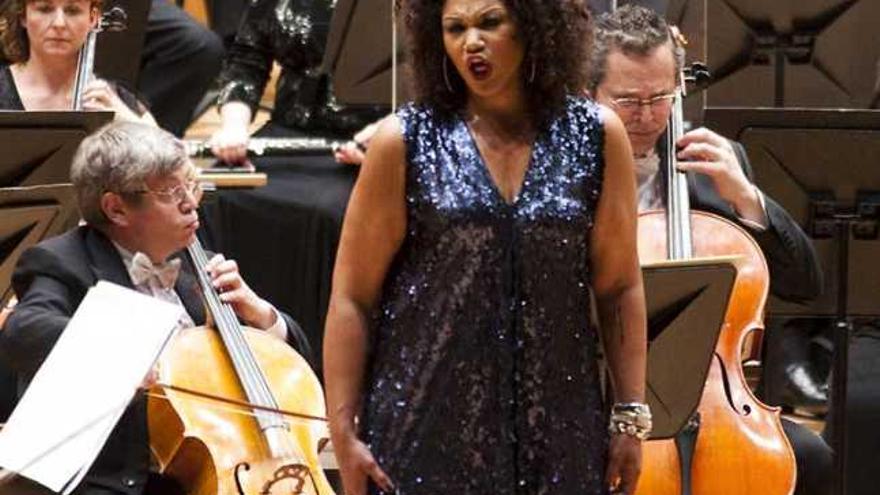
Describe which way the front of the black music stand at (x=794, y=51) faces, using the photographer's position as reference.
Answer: facing away from the viewer

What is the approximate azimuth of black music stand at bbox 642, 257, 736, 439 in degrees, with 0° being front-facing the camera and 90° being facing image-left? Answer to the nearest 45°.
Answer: approximately 180°

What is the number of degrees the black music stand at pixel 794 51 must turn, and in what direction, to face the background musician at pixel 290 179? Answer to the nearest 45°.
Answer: approximately 90° to its left

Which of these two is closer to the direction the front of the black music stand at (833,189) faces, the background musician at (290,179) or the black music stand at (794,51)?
the black music stand

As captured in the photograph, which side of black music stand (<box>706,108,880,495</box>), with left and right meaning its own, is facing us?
back

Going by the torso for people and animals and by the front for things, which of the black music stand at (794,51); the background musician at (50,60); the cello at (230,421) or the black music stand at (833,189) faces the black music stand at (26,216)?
the background musician

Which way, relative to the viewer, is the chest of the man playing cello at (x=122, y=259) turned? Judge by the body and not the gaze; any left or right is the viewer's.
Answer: facing the viewer and to the right of the viewer

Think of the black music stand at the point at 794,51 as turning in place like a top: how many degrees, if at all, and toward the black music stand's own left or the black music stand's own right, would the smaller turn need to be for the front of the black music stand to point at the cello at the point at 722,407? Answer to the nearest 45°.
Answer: approximately 180°

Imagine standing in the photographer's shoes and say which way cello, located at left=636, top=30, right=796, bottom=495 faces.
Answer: facing the viewer

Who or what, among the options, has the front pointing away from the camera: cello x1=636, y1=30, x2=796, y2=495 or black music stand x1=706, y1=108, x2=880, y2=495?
the black music stand

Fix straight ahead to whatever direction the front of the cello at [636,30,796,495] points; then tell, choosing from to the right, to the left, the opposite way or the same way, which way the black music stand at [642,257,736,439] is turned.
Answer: the opposite way

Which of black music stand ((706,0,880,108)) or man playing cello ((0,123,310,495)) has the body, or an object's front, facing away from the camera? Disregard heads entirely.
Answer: the black music stand

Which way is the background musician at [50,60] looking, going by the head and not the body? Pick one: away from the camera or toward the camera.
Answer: toward the camera

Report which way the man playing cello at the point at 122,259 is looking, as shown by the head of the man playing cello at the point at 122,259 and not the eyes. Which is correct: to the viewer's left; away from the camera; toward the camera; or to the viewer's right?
to the viewer's right

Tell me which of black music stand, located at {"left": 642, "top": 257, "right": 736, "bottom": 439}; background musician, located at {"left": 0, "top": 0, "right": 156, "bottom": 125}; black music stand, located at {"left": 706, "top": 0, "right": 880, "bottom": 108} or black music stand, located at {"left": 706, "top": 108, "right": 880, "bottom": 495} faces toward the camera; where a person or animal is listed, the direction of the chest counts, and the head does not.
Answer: the background musician

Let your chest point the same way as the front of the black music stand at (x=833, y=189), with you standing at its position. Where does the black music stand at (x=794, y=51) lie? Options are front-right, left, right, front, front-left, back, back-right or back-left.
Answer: front
